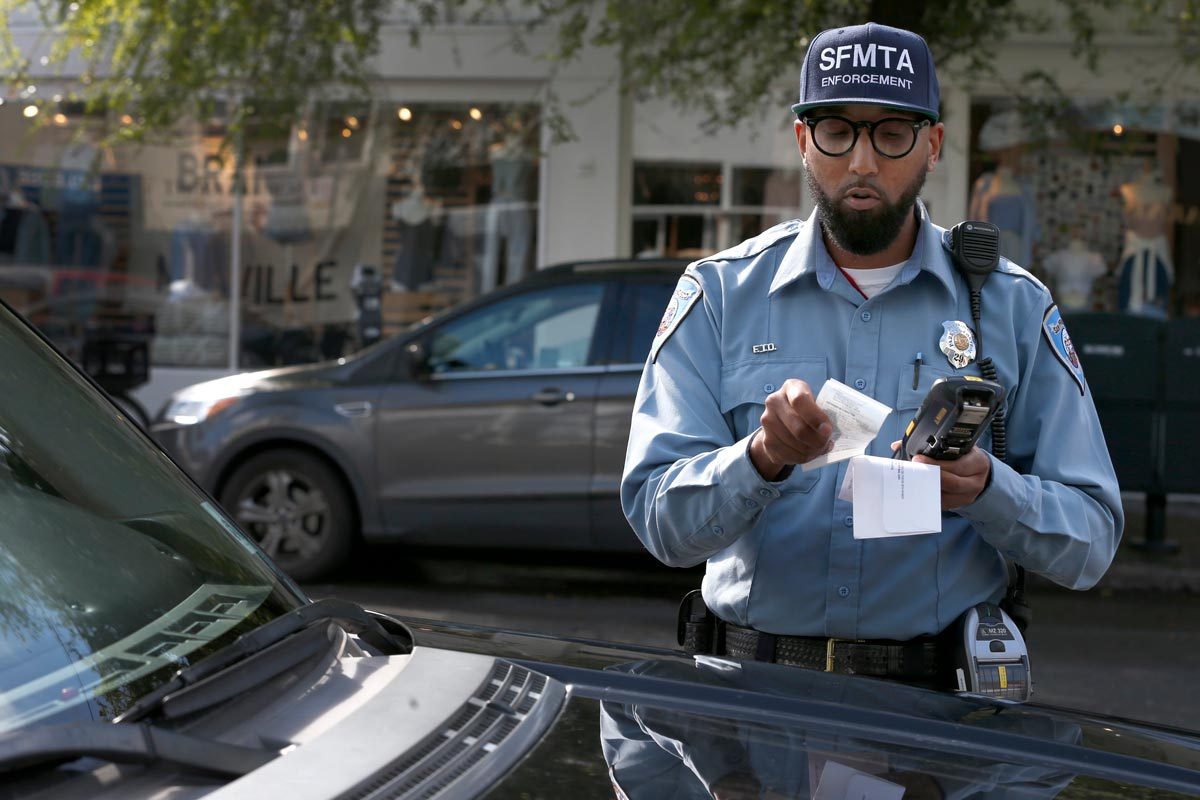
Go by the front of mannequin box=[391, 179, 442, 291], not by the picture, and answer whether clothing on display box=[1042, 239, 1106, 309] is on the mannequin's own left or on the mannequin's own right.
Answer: on the mannequin's own left

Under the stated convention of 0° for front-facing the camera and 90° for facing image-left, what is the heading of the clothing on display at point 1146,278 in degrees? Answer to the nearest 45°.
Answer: approximately 0°

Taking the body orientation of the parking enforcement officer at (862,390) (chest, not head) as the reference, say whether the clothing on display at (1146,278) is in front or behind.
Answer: behind

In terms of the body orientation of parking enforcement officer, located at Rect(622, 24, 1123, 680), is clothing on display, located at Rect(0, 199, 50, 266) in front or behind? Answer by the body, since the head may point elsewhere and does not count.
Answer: behind

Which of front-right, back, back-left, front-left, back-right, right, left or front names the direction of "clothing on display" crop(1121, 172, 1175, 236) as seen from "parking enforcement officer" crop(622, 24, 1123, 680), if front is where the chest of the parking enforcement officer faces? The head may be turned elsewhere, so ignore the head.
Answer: back

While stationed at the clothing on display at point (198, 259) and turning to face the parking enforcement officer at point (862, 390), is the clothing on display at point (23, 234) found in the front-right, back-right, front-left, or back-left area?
back-right

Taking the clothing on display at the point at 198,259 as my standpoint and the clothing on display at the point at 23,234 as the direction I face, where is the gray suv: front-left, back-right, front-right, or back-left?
back-left

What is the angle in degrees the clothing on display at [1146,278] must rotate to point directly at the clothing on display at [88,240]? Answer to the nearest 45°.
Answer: approximately 90° to its right

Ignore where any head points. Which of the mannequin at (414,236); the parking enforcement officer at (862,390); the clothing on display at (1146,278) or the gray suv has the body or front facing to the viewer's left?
the gray suv

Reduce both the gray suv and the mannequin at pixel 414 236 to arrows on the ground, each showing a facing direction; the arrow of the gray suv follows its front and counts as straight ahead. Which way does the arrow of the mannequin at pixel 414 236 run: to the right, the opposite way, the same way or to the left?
to the left
